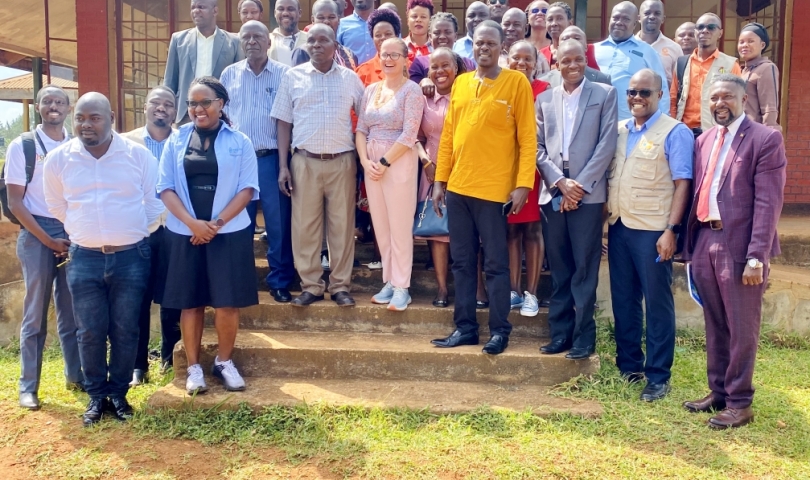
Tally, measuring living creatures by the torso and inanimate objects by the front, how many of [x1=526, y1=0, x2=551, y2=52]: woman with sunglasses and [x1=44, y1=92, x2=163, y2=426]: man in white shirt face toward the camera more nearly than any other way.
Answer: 2

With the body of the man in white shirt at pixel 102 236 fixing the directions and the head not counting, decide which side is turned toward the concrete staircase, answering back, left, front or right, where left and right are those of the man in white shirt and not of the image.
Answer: left

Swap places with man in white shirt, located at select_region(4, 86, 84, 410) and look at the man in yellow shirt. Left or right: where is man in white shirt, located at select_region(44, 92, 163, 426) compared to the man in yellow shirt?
right

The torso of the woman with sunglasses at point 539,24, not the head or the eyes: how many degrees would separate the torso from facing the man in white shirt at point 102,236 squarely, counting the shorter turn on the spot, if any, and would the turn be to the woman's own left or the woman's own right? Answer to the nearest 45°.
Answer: approximately 45° to the woman's own right

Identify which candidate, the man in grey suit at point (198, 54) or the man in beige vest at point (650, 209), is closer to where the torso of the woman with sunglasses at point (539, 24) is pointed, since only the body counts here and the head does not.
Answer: the man in beige vest

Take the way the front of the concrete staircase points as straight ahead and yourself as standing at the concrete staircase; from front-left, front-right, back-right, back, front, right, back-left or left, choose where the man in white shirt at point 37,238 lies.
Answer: right

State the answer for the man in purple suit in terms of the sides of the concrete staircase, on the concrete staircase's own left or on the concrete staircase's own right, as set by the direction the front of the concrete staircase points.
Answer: on the concrete staircase's own left
